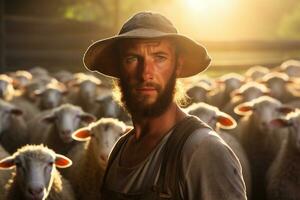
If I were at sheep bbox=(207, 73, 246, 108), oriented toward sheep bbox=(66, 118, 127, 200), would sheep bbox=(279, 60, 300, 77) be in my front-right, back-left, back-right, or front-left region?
back-left

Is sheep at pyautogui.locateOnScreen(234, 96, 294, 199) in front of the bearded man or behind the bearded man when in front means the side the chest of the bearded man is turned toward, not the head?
behind

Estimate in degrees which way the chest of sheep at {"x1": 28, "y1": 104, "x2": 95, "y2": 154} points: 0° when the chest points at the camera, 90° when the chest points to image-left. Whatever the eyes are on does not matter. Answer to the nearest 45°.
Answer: approximately 315°

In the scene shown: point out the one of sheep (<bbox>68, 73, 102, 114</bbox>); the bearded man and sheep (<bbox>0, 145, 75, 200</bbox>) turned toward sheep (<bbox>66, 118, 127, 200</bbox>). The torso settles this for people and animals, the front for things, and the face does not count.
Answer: sheep (<bbox>68, 73, 102, 114</bbox>)

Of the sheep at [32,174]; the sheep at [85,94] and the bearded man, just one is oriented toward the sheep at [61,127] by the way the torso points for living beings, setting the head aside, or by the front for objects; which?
the sheep at [85,94]

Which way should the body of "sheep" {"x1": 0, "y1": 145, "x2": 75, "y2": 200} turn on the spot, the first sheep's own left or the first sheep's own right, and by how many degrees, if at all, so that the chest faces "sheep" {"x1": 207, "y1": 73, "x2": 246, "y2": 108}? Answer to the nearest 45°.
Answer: approximately 135° to the first sheep's own left

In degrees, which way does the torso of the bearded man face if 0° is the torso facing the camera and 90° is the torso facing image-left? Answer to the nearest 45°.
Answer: approximately 45°
